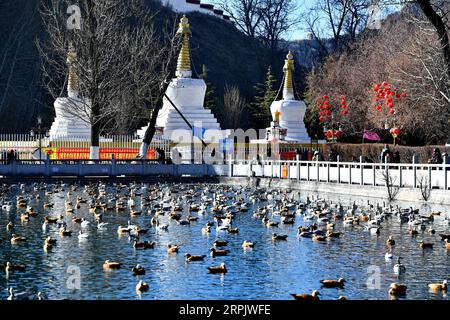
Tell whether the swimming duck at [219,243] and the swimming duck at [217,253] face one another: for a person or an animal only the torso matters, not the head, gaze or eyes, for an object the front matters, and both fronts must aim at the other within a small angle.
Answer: no

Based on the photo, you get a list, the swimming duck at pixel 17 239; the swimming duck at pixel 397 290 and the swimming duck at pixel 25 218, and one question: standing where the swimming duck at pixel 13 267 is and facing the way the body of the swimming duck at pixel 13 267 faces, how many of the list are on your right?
2

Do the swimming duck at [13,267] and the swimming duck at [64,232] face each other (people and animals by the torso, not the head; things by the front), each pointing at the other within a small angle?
no

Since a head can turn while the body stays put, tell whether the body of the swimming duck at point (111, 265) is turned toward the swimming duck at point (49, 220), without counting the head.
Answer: no

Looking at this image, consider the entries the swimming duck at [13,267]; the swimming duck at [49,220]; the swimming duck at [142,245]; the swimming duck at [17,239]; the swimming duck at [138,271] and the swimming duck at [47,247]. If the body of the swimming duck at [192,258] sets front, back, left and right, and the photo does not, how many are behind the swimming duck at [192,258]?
0

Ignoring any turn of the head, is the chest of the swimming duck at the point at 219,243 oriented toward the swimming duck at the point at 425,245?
no

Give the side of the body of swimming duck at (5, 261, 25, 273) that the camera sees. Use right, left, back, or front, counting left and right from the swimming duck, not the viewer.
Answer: left

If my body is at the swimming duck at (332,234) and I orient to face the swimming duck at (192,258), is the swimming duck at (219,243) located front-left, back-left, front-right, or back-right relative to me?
front-right

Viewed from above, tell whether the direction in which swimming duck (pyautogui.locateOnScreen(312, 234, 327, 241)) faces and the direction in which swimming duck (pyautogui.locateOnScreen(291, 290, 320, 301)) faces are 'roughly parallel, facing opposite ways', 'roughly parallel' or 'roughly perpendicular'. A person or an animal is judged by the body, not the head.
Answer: roughly parallel, facing opposite ways

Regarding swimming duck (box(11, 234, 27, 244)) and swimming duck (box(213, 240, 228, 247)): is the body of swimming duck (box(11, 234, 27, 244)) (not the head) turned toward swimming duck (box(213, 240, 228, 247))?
no

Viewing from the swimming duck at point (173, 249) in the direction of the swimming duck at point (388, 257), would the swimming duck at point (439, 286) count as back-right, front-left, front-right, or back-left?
front-right

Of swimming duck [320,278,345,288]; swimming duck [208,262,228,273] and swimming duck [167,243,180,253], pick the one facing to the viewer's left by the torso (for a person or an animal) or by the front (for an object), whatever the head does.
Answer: swimming duck [167,243,180,253]

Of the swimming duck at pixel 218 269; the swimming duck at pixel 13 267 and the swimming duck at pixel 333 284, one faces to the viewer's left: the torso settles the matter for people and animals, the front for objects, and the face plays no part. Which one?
the swimming duck at pixel 13 267
